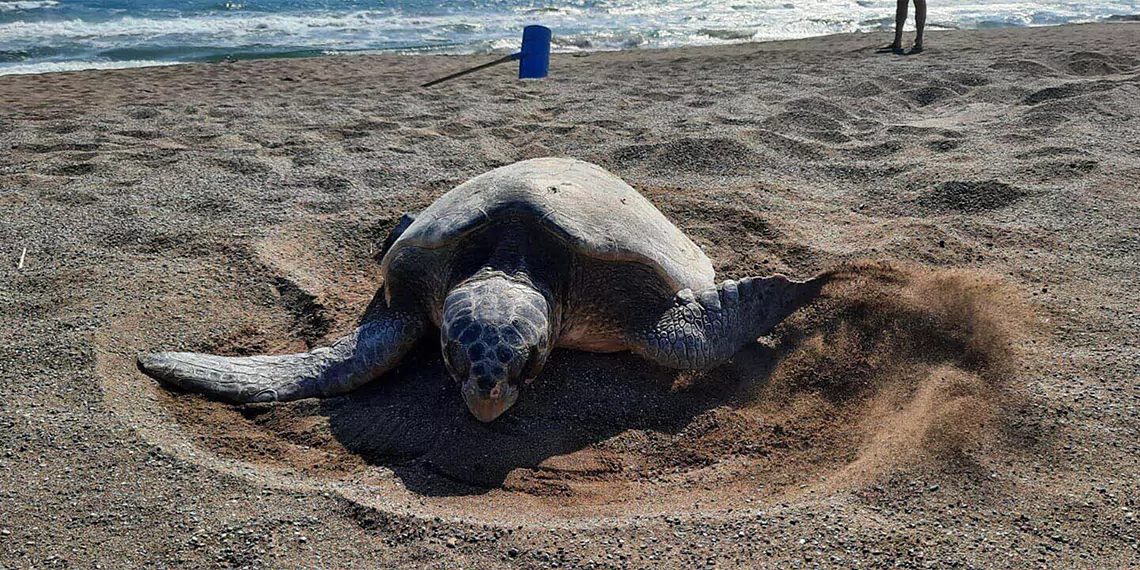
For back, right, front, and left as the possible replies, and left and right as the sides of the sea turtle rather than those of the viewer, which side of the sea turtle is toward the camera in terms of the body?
front

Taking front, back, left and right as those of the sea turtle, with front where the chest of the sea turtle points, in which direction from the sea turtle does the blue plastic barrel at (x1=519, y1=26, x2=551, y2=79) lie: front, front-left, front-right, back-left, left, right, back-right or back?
back
